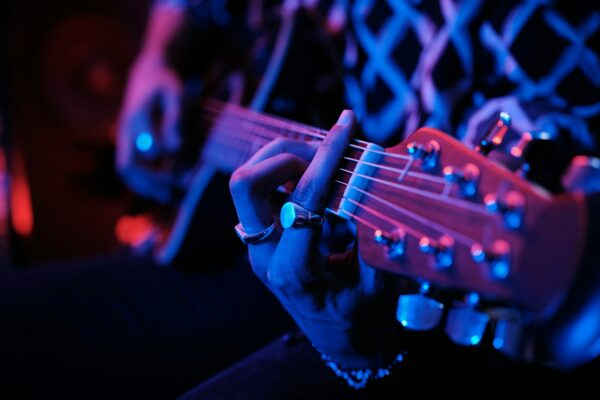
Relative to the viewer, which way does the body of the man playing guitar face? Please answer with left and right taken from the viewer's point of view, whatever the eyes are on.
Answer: facing the viewer and to the left of the viewer
